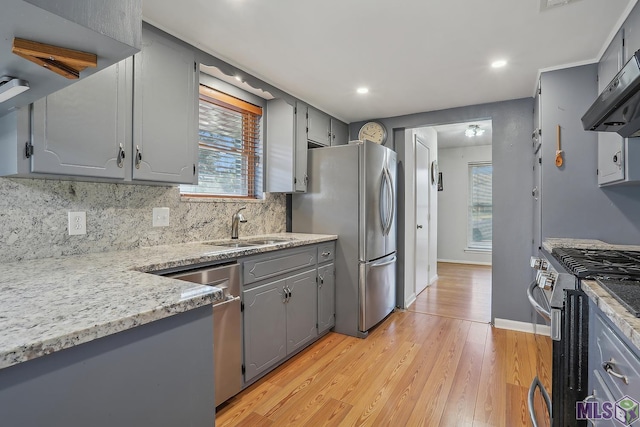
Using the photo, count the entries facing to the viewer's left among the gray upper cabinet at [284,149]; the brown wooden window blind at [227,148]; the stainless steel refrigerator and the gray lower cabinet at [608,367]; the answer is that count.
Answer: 1

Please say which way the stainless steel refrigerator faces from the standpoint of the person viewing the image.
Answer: facing the viewer and to the right of the viewer

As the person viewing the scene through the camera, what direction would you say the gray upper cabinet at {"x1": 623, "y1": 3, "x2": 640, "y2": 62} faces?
facing to the left of the viewer

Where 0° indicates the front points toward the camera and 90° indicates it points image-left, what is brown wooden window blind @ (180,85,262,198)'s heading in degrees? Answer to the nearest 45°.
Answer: approximately 315°

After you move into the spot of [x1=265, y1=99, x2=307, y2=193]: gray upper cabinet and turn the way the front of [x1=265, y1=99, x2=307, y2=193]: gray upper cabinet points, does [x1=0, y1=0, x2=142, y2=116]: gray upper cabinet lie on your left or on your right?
on your right

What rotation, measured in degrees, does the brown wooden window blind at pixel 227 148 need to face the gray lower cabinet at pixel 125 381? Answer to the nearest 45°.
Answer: approximately 45° to its right

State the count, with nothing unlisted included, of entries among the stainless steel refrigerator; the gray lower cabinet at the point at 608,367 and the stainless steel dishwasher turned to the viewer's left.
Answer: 1

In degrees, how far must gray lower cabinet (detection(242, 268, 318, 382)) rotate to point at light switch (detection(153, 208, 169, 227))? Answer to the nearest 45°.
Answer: approximately 135° to its right

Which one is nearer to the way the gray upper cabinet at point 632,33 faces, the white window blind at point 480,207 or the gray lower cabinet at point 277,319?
the gray lower cabinet

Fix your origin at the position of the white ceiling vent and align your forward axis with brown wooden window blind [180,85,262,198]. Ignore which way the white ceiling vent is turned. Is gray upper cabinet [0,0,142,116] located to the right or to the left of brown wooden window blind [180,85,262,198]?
left

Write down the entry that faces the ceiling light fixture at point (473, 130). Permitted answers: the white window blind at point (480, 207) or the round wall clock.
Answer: the white window blind

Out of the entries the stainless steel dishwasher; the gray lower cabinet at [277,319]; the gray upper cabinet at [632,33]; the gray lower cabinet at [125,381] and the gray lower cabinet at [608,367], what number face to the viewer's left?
2
